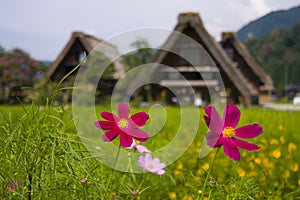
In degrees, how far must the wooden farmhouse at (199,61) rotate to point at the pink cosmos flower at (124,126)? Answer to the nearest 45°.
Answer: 0° — it already faces it

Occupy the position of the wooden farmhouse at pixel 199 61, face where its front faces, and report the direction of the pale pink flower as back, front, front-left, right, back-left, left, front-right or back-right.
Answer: front

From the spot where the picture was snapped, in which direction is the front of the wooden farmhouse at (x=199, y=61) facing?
facing the viewer

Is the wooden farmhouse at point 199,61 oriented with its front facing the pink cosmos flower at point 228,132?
yes
